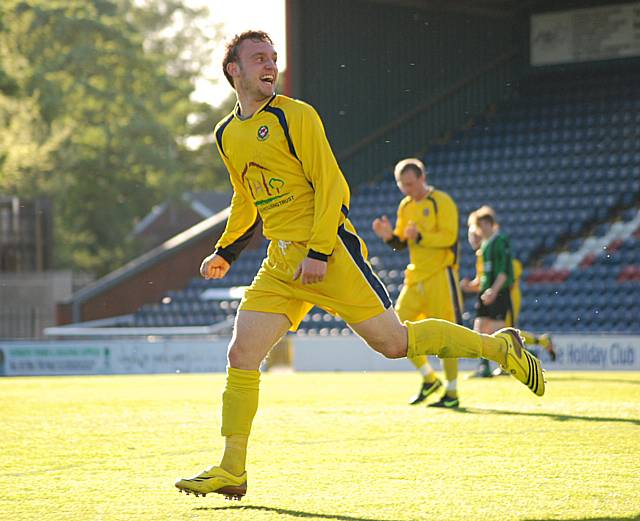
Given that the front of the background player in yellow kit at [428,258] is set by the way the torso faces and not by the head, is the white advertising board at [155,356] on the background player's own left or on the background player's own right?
on the background player's own right

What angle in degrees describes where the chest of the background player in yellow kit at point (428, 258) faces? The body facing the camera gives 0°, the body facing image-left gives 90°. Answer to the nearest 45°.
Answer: approximately 45°

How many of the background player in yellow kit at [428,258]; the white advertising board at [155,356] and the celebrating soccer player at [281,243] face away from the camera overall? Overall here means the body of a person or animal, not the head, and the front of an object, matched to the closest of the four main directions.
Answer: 0

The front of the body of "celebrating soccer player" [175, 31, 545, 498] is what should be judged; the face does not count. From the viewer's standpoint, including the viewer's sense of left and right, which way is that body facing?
facing the viewer and to the left of the viewer

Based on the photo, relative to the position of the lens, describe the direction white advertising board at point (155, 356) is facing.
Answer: facing the viewer

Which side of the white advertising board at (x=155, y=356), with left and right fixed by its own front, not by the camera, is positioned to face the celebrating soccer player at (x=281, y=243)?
front
